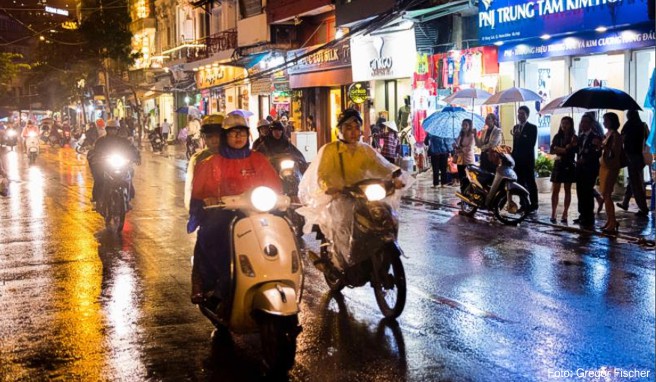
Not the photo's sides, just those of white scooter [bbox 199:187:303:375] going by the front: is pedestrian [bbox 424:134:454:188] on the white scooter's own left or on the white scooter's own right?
on the white scooter's own left

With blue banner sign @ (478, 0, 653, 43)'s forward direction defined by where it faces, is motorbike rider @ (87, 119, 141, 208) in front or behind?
in front

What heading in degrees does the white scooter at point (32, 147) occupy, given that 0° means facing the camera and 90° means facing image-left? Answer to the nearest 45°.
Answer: approximately 0°

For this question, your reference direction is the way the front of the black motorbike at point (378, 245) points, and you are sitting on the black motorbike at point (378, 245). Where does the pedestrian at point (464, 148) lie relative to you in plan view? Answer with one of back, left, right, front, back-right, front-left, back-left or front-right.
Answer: back-left

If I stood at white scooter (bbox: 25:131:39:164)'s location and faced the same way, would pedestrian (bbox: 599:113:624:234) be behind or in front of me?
in front

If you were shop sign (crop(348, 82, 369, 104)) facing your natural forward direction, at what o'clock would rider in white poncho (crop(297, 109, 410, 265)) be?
The rider in white poncho is roughly at 12 o'clock from the shop sign.

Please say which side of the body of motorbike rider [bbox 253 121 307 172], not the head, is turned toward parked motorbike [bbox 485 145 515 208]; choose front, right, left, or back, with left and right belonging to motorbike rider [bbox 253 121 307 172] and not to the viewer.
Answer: left

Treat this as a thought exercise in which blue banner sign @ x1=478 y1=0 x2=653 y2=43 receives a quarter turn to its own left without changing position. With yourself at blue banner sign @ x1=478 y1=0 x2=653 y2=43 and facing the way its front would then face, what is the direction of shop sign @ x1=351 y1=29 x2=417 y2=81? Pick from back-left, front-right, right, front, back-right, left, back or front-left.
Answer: back

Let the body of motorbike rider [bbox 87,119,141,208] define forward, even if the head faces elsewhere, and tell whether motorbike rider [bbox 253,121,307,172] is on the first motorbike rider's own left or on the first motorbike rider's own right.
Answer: on the first motorbike rider's own left

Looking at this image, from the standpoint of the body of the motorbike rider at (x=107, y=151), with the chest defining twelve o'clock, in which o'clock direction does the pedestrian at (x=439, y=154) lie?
The pedestrian is roughly at 8 o'clock from the motorbike rider.
